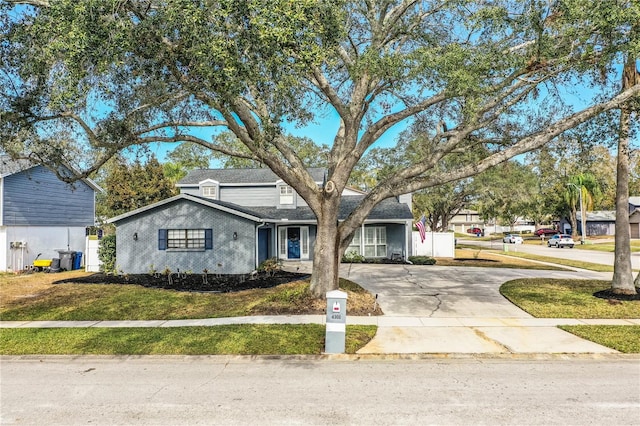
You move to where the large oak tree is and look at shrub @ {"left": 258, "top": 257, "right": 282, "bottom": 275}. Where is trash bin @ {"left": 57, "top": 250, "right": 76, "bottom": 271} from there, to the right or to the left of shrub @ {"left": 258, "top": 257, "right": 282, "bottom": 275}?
left

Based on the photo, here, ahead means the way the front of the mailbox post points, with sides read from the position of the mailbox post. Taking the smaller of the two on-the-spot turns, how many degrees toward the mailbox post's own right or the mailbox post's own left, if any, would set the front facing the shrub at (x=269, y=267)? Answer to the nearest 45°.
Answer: approximately 180°

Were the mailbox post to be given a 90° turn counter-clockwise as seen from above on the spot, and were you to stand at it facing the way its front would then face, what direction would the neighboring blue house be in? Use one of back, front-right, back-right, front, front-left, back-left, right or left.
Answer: back-left

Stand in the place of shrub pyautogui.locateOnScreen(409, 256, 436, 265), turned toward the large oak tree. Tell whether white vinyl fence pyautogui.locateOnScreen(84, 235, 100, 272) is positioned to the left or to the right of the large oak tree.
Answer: right

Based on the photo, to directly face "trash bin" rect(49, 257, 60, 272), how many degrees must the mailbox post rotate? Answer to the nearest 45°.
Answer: approximately 135° to its right

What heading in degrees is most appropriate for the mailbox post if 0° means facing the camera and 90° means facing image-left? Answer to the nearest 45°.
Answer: approximately 0°

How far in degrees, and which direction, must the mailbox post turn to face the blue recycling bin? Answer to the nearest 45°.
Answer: approximately 135° to its right

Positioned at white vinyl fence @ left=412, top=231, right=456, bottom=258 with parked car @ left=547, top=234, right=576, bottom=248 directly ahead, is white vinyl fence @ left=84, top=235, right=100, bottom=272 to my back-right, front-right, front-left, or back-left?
back-left
